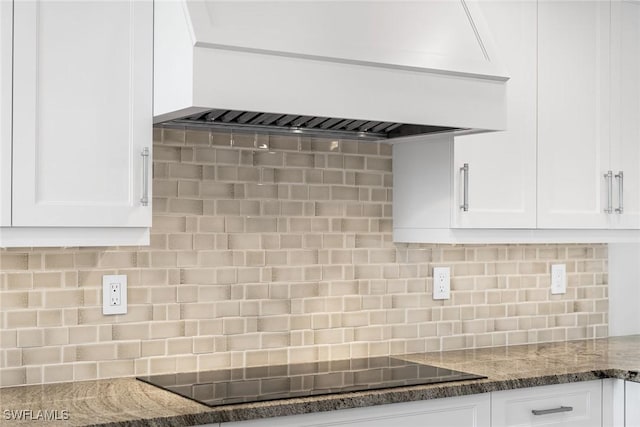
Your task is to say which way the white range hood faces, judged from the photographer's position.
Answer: facing the viewer and to the right of the viewer

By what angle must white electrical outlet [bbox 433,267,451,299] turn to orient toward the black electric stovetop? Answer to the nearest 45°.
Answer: approximately 45° to its right

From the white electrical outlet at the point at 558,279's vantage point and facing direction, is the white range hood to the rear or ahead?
ahead

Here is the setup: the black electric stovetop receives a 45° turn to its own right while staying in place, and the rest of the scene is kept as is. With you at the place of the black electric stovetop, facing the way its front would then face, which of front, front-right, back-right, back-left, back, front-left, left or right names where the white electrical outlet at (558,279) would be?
back-left

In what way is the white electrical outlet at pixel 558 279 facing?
toward the camera

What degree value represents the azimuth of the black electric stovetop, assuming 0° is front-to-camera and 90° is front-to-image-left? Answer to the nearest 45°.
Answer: approximately 315°

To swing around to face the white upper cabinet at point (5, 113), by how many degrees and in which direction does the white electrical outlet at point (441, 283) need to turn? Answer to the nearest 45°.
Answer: approximately 45° to its right

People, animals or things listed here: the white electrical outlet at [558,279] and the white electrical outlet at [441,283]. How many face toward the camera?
2

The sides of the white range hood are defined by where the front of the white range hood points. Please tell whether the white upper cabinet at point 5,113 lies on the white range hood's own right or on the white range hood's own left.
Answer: on the white range hood's own right

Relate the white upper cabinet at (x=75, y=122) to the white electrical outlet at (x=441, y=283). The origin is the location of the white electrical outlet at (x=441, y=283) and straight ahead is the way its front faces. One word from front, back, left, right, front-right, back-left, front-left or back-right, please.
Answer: front-right

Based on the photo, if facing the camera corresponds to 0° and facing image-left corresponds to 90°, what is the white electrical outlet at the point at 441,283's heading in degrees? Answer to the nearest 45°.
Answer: approximately 0°
